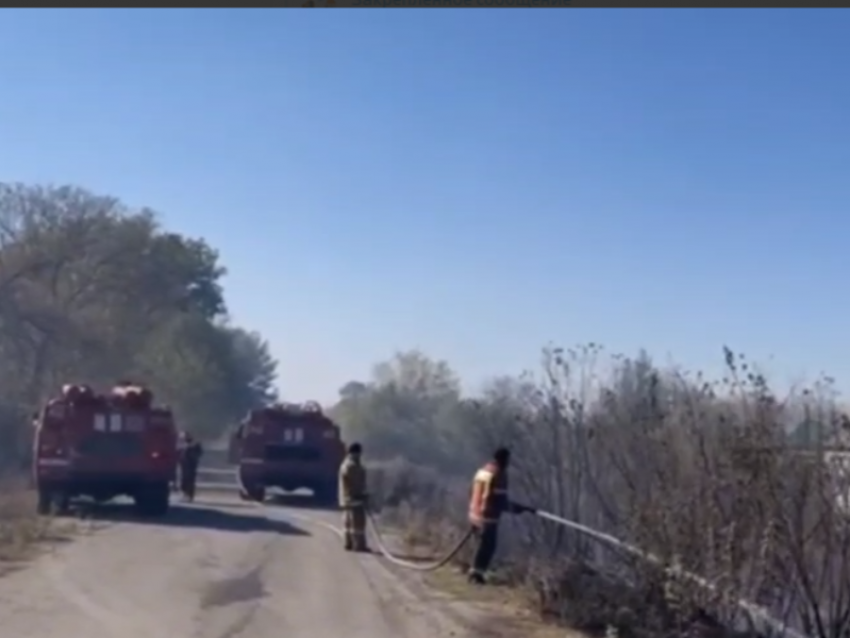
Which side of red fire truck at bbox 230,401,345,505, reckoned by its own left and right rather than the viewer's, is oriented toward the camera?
back

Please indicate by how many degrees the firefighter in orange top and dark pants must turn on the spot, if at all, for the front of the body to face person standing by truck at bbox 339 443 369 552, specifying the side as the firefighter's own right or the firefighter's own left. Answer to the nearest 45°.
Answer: approximately 135° to the firefighter's own left

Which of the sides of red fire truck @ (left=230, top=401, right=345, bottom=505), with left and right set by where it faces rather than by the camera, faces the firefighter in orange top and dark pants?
back

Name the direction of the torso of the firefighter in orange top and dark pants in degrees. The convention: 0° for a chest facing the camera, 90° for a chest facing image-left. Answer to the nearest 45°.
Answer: approximately 270°
